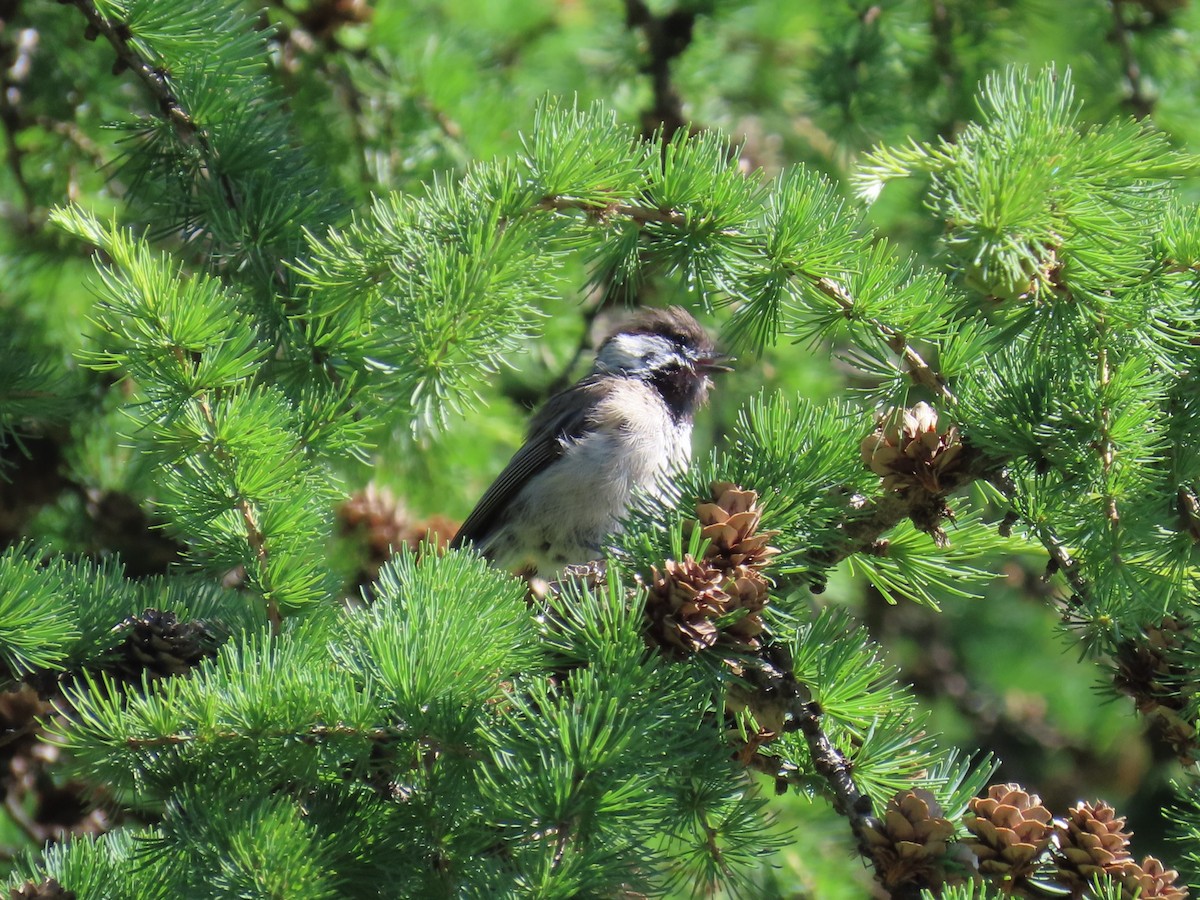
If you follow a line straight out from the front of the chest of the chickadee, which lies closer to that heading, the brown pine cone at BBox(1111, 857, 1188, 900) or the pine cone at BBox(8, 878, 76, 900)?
the brown pine cone

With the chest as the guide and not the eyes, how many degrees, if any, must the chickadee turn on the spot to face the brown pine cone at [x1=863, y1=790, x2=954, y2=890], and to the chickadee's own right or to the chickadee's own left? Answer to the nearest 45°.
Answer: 0° — it already faces it

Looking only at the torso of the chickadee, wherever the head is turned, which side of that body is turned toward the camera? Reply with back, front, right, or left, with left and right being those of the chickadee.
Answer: right

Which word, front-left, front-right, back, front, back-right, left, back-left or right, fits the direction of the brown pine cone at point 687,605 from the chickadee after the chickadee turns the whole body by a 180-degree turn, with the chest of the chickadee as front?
back

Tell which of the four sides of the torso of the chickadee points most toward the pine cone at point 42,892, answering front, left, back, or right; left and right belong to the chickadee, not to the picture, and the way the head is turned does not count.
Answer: right
